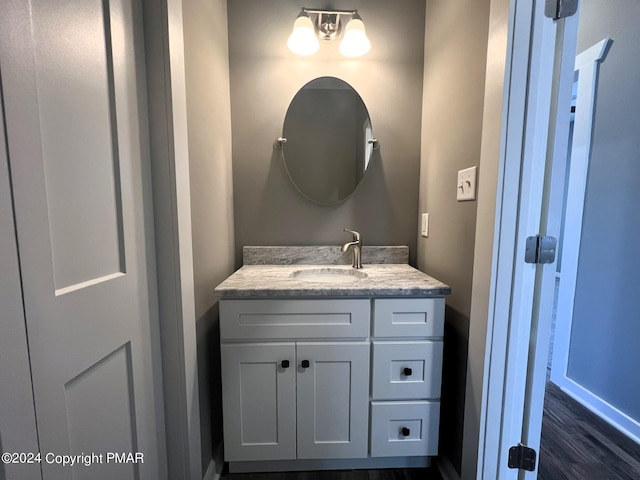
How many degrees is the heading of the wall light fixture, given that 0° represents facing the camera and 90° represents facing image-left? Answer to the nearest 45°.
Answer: approximately 0°

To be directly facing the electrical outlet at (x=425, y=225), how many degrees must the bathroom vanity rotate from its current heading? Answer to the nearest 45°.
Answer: approximately 135° to its left

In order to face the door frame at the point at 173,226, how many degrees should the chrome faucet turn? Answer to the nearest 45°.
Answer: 0° — it already faces it

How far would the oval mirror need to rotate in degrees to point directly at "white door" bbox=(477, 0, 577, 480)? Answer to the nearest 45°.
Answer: approximately 45° to its left

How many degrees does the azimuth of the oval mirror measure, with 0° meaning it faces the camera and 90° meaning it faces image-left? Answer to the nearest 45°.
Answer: approximately 0°
